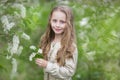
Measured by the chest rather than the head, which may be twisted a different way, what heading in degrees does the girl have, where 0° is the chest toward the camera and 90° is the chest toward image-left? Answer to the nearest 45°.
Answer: approximately 45°

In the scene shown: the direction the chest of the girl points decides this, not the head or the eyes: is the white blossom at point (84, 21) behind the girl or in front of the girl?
behind
